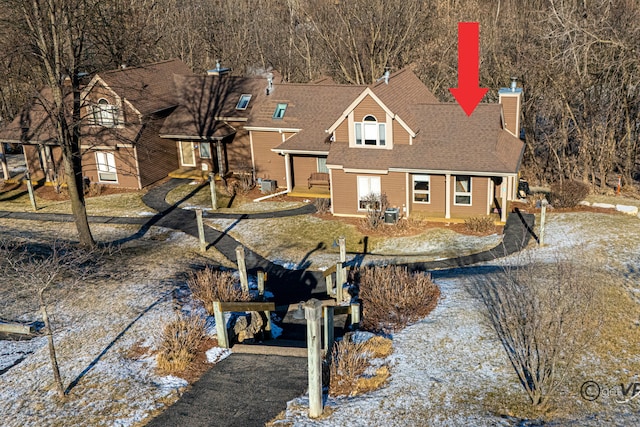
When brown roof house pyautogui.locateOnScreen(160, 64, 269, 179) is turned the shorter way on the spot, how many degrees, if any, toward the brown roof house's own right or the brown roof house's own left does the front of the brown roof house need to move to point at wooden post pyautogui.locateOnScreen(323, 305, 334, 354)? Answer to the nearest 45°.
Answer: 0° — it already faces it

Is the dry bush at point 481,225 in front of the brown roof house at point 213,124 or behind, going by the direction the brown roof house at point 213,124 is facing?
in front

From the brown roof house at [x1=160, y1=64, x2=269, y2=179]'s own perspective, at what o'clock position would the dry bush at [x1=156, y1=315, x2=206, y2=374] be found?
The dry bush is roughly at 12 o'clock from the brown roof house.

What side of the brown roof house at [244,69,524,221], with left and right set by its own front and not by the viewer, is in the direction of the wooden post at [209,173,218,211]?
right

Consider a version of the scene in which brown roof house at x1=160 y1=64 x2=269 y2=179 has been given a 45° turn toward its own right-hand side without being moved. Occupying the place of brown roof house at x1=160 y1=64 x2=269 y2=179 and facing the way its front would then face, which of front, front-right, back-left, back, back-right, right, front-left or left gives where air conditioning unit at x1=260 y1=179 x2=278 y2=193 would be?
left

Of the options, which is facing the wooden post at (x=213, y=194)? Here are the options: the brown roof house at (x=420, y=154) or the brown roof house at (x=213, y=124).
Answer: the brown roof house at (x=213, y=124)

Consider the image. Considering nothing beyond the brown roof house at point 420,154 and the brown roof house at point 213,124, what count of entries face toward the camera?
2

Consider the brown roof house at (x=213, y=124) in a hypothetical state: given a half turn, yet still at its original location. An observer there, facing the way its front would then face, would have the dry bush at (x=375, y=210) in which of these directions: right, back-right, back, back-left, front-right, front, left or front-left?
back-right

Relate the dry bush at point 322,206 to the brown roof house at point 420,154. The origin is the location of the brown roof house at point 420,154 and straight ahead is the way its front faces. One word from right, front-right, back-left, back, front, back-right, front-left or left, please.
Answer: right

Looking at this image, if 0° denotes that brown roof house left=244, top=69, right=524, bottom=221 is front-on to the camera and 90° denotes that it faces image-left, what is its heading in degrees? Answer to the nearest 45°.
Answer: approximately 0°

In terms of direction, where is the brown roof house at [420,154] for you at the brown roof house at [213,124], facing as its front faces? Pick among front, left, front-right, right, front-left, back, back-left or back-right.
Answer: front-left

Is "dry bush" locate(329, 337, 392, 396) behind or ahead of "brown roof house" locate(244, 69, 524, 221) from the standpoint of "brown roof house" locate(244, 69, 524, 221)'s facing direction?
ahead

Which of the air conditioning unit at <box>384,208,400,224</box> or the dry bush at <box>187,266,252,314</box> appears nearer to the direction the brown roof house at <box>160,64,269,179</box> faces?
the dry bush

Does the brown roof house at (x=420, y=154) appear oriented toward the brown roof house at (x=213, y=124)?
no

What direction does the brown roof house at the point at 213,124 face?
toward the camera

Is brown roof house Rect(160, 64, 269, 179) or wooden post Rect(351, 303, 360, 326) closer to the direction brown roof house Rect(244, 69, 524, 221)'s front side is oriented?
the wooden post

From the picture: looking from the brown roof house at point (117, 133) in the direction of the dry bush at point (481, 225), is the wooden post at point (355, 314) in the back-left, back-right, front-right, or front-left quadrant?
front-right

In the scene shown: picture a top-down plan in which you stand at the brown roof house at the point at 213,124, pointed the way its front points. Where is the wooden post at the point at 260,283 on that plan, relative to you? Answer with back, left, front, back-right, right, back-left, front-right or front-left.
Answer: front

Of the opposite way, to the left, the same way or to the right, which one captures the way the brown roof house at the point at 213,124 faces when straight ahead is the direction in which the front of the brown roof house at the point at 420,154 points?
the same way

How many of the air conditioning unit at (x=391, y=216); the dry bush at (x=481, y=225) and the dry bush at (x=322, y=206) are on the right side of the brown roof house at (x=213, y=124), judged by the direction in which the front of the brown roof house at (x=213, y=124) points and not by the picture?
0

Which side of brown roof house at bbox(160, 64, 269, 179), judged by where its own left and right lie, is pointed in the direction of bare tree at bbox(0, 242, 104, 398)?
front
